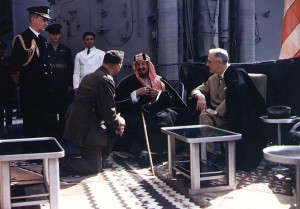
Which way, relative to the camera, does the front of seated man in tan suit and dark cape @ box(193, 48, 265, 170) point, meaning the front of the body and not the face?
to the viewer's left
